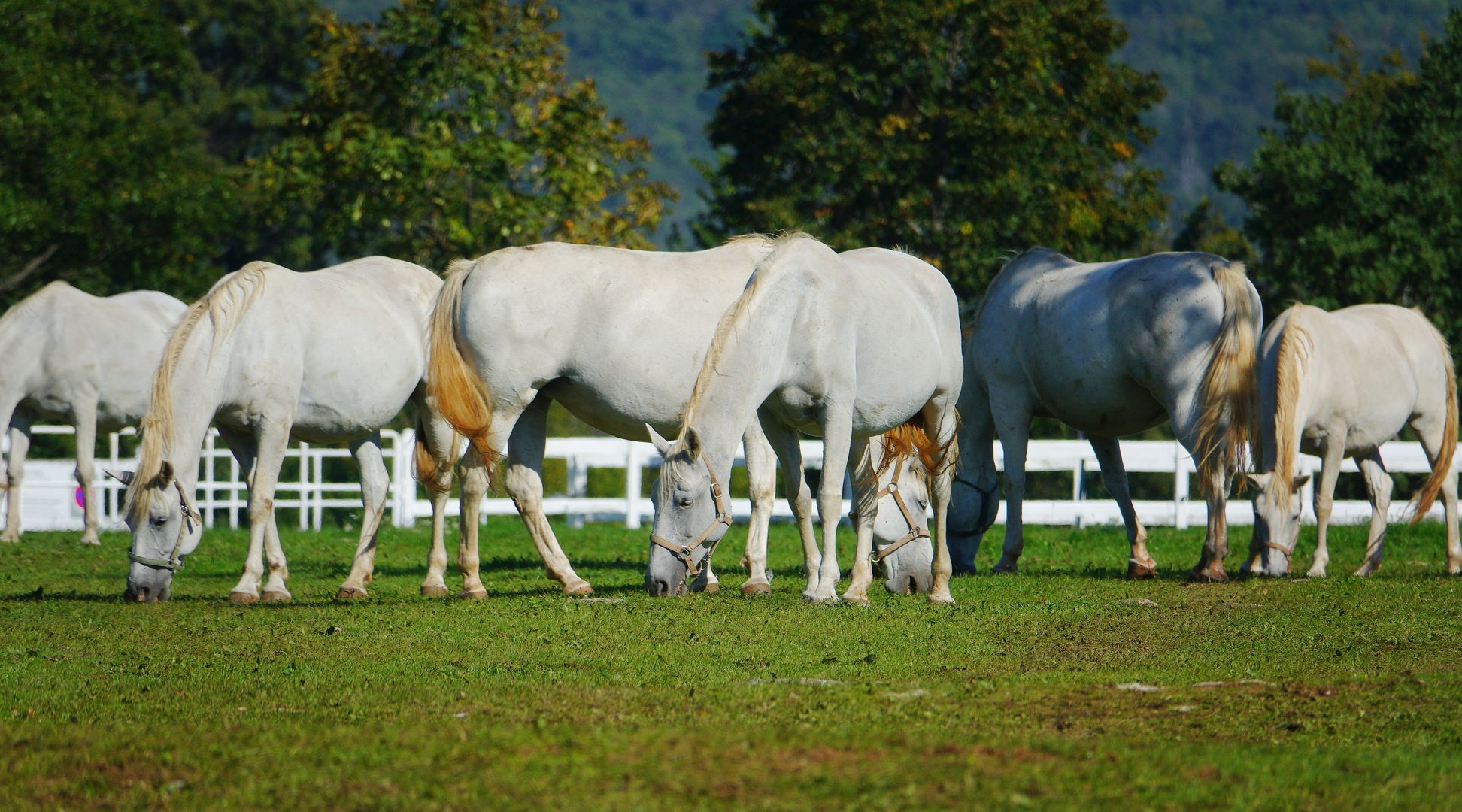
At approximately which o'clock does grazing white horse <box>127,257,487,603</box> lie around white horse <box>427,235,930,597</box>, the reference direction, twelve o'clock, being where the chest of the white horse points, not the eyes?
The grazing white horse is roughly at 6 o'clock from the white horse.

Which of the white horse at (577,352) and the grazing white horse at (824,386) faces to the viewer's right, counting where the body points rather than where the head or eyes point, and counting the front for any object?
the white horse

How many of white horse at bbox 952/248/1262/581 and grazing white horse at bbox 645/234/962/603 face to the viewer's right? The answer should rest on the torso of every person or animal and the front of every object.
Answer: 0

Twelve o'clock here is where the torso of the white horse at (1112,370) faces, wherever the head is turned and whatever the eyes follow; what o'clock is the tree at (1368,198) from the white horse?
The tree is roughly at 2 o'clock from the white horse.

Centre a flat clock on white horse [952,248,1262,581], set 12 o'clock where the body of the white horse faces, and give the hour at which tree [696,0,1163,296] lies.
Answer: The tree is roughly at 1 o'clock from the white horse.

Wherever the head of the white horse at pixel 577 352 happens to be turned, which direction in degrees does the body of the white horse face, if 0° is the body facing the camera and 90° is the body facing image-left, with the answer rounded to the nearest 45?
approximately 270°

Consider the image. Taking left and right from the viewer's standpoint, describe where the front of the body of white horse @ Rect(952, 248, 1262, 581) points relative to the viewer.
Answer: facing away from the viewer and to the left of the viewer

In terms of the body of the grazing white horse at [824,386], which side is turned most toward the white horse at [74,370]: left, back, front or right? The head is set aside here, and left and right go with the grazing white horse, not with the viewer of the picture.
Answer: right

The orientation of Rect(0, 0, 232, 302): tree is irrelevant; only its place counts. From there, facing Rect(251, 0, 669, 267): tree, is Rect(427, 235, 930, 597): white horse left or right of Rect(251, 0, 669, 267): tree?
right

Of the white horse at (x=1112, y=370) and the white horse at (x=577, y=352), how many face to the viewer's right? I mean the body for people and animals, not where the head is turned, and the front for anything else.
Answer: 1

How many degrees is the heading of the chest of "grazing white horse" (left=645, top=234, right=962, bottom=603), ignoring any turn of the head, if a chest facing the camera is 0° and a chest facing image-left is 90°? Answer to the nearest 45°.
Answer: approximately 45°

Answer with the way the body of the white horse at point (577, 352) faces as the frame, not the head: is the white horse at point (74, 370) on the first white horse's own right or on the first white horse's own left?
on the first white horse's own left

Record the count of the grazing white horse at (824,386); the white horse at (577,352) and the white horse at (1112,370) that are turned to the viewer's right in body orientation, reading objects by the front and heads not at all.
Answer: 1

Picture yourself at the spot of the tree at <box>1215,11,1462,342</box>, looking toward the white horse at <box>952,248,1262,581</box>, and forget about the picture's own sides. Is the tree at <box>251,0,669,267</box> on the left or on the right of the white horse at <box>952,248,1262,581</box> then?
right

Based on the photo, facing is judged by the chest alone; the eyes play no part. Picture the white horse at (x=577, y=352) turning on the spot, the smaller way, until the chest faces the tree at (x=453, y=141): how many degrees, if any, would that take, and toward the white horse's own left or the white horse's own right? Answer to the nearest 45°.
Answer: approximately 90° to the white horse's own left
